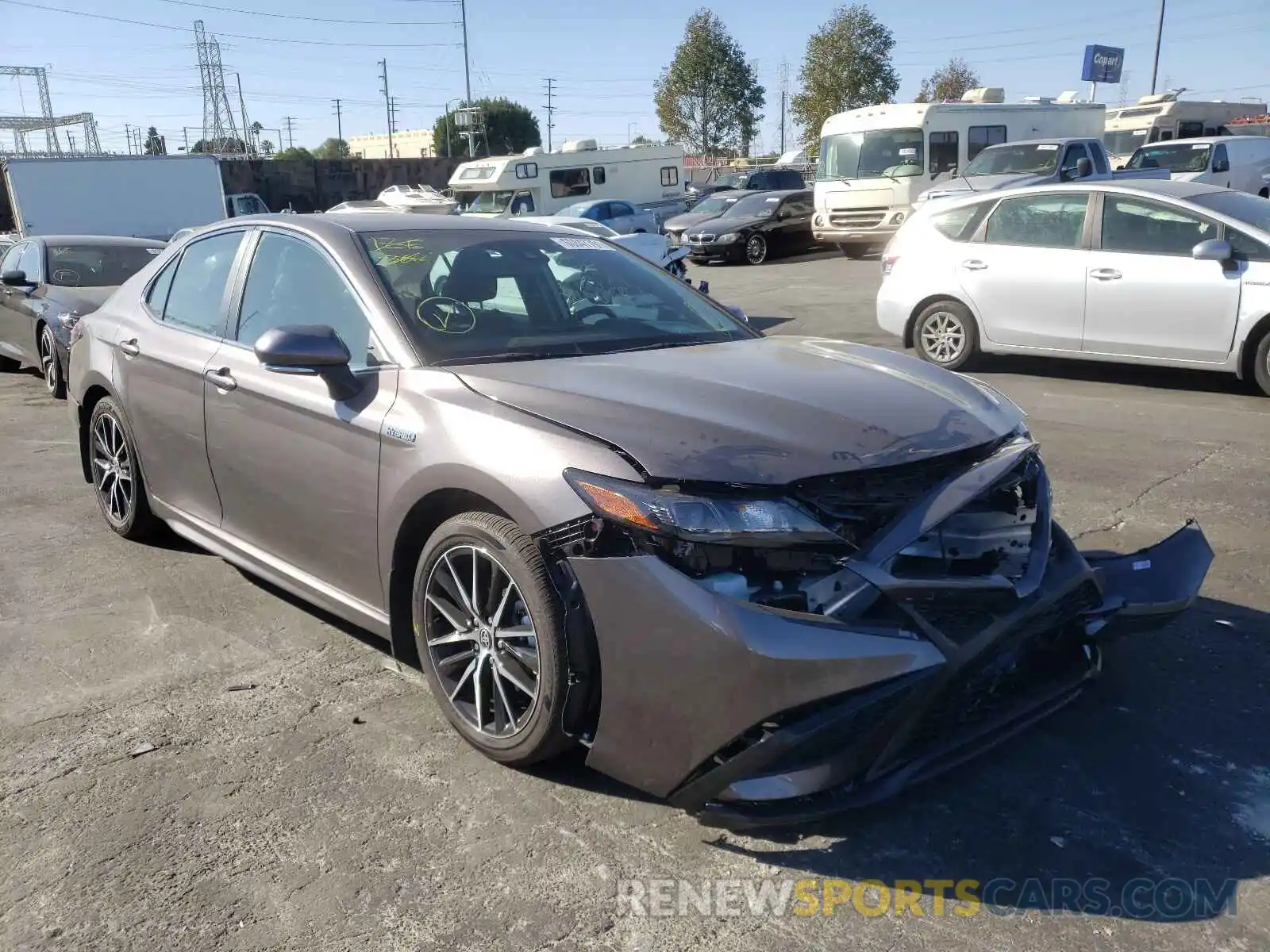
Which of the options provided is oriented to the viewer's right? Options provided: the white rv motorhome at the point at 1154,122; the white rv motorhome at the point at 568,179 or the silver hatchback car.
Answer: the silver hatchback car

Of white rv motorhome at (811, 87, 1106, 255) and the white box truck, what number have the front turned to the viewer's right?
1

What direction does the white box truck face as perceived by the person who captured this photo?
facing to the right of the viewer

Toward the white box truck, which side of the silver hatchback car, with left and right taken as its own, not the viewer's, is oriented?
back

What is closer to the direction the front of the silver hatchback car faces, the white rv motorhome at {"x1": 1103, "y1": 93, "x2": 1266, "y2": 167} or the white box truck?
the white rv motorhome

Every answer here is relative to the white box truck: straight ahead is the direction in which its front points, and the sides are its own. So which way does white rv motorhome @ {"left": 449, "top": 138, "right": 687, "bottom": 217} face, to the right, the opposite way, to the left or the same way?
the opposite way

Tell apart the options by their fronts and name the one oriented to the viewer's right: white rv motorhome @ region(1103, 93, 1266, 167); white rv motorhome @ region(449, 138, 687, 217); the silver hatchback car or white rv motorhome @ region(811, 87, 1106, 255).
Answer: the silver hatchback car

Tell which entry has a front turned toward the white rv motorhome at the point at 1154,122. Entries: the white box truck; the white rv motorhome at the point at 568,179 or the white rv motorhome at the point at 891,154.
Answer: the white box truck

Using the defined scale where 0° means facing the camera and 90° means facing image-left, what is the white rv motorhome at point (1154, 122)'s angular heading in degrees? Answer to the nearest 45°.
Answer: approximately 45°

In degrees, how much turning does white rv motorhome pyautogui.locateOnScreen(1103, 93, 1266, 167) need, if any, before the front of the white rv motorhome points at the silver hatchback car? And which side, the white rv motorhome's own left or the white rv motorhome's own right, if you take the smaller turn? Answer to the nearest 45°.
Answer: approximately 45° to the white rv motorhome's own left

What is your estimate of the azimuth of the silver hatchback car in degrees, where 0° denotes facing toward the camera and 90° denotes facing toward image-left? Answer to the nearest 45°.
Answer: approximately 270°

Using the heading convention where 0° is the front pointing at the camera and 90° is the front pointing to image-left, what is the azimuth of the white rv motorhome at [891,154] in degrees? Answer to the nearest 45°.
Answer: approximately 45°

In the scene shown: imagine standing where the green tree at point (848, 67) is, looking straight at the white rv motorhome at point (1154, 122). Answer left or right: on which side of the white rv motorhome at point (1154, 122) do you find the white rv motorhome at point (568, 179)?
right

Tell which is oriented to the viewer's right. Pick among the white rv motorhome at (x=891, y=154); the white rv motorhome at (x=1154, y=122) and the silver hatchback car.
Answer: the silver hatchback car
